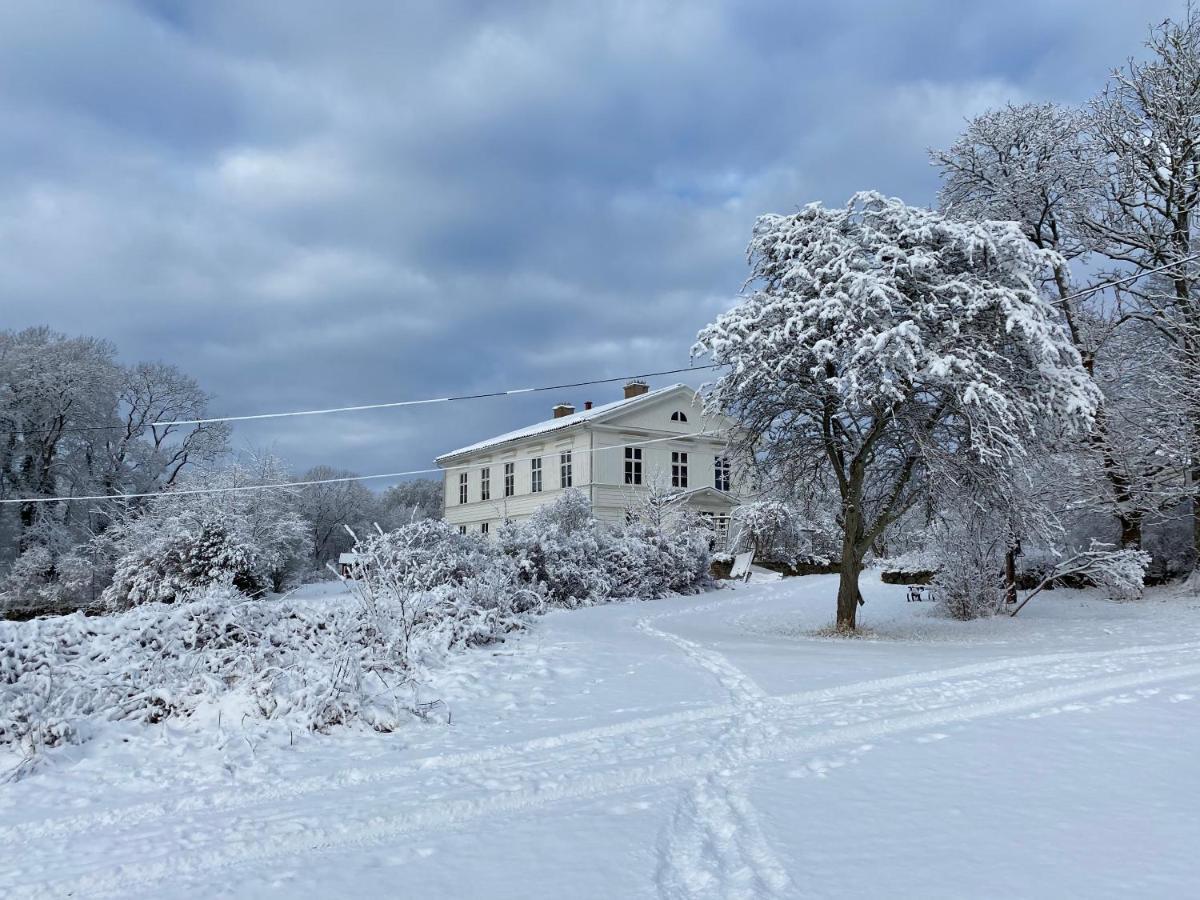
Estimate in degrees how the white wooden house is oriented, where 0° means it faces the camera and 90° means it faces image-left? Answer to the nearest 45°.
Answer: approximately 315°

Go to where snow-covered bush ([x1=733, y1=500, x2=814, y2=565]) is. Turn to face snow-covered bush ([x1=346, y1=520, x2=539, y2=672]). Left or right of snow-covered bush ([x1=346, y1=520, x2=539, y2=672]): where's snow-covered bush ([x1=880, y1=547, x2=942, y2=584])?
left

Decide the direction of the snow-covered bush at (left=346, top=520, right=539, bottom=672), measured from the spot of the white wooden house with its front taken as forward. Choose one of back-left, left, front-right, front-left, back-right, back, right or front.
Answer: front-right

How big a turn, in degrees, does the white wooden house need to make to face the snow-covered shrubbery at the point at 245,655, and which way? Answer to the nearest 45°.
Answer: approximately 45° to its right

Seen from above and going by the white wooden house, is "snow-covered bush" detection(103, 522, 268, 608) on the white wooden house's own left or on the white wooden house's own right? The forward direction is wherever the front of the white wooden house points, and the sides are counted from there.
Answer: on the white wooden house's own right

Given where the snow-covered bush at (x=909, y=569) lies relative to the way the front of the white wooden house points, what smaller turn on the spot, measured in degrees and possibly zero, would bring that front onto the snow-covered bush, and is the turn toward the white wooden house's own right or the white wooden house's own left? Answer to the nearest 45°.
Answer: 0° — it already faces it

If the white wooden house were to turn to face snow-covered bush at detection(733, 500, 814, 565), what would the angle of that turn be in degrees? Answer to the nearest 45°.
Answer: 0° — it already faces it
